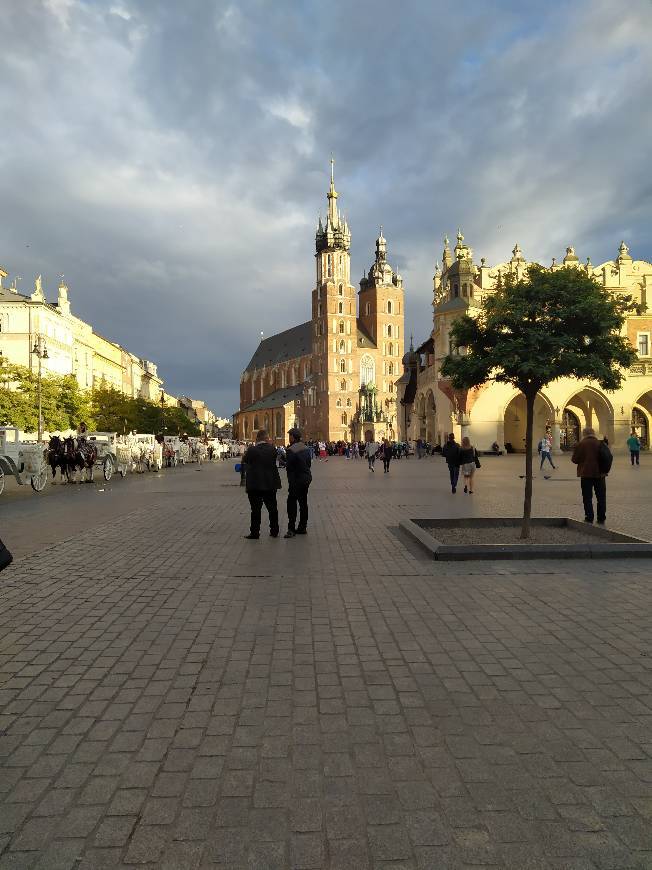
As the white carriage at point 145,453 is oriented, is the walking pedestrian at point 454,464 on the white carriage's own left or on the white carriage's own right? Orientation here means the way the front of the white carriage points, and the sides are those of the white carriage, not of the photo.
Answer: on the white carriage's own left

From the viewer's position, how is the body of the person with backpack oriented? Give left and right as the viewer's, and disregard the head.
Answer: facing away from the viewer

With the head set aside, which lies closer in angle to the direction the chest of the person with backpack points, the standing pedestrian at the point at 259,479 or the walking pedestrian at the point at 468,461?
the walking pedestrian

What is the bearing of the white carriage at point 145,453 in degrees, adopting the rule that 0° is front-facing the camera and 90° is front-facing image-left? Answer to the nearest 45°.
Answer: approximately 45°

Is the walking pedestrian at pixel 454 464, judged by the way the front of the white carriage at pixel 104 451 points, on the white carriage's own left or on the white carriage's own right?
on the white carriage's own left

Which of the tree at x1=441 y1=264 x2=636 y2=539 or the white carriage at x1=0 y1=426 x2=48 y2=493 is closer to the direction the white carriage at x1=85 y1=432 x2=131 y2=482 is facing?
the white carriage

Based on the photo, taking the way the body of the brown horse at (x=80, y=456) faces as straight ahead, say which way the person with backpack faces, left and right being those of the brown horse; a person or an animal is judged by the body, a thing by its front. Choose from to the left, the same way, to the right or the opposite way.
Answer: the opposite way

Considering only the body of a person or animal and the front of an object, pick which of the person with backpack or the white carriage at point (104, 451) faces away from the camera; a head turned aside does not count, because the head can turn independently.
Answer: the person with backpack

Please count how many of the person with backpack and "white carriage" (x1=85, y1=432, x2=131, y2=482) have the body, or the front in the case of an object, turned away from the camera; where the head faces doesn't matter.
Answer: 1

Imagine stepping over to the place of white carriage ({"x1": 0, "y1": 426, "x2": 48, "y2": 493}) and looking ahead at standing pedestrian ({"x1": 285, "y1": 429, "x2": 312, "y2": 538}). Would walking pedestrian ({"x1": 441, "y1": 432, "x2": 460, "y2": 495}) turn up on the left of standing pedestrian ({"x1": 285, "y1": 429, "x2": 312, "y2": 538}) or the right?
left

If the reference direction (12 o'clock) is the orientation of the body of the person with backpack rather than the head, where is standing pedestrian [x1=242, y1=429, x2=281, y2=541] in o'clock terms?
The standing pedestrian is roughly at 8 o'clock from the person with backpack.
